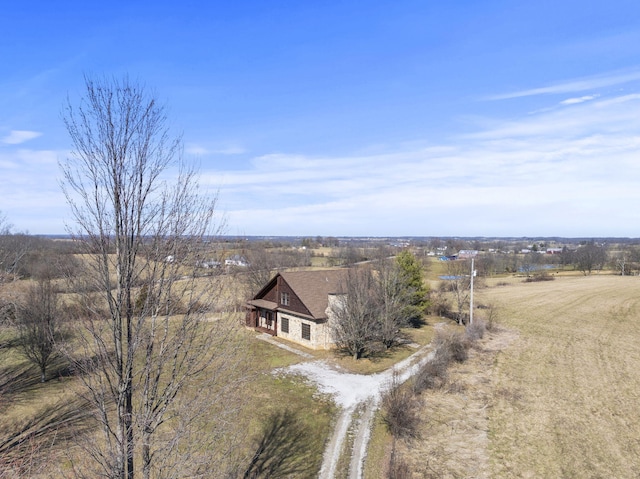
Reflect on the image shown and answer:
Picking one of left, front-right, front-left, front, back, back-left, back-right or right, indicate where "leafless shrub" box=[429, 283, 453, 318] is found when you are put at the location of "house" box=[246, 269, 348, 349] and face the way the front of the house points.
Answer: back

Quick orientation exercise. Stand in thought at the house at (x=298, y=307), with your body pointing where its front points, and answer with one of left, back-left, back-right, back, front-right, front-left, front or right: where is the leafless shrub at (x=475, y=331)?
back-left

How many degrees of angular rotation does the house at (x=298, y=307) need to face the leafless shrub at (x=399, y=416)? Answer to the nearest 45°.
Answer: approximately 45° to its left

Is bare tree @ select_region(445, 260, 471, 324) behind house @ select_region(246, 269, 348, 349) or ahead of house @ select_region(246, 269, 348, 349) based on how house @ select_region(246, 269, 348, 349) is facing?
behind

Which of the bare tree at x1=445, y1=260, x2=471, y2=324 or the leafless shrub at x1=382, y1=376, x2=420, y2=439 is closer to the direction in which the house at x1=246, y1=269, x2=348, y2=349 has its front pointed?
the leafless shrub

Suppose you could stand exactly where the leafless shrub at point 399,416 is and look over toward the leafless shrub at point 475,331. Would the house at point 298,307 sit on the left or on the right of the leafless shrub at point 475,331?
left

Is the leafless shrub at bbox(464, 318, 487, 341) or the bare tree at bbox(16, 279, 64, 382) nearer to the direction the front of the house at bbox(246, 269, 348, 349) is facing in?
the bare tree

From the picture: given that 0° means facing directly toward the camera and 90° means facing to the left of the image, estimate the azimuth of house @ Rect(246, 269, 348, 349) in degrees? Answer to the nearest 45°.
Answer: approximately 45°
